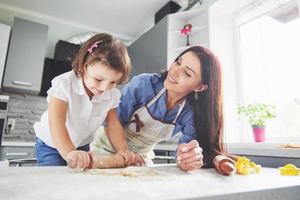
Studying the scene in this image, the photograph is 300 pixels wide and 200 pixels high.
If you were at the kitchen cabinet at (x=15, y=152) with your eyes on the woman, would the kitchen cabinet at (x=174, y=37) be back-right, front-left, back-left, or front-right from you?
front-left

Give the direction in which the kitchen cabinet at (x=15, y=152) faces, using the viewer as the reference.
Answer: facing the viewer

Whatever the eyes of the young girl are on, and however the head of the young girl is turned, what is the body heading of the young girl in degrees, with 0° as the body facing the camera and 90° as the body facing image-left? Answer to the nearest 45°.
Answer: approximately 315°

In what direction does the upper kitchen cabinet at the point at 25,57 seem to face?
toward the camera

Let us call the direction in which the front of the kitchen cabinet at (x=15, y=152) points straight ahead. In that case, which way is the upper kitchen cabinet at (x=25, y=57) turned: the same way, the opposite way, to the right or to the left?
the same way

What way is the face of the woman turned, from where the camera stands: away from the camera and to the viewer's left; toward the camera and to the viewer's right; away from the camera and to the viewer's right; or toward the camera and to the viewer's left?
toward the camera and to the viewer's left

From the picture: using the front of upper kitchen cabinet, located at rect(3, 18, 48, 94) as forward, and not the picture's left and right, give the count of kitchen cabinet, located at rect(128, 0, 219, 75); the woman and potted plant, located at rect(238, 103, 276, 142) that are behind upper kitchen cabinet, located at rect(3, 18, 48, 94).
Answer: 0

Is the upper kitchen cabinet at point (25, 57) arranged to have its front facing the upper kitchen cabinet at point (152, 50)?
no

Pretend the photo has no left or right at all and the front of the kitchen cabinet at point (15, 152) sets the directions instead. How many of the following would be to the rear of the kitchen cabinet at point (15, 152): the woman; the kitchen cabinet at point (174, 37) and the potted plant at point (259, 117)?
0

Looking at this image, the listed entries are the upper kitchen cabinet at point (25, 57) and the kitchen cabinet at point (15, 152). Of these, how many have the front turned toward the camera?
2
